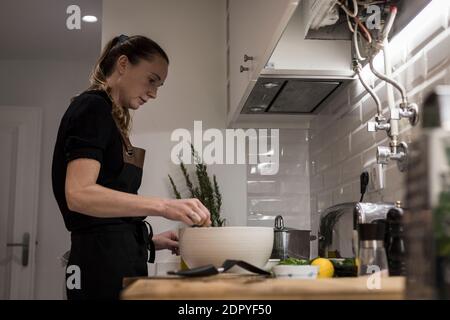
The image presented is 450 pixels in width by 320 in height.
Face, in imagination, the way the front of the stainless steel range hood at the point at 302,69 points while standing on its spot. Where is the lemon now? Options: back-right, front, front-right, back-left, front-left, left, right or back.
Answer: left

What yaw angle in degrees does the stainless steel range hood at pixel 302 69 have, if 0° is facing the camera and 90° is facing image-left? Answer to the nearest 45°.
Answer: approximately 90°

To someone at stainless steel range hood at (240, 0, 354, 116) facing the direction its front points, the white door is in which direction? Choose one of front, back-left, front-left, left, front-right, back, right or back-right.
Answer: front-right

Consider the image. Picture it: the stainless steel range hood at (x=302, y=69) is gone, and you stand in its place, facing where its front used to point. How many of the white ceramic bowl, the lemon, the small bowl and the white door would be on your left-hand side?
3

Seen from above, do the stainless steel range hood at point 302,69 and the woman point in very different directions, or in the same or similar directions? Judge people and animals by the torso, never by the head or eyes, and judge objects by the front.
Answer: very different directions

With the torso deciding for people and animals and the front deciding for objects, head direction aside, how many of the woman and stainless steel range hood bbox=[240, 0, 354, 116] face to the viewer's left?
1

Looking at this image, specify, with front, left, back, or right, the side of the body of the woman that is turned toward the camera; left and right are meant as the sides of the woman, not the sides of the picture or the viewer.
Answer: right

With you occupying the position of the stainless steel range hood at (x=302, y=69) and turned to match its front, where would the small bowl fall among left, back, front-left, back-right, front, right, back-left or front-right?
left
